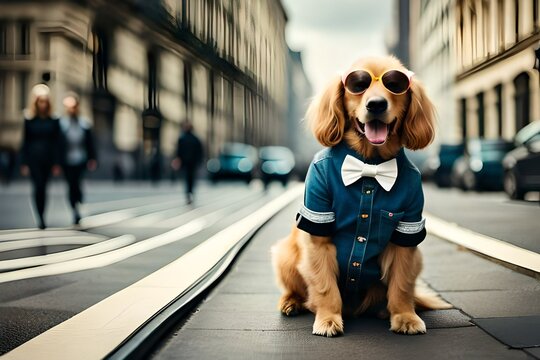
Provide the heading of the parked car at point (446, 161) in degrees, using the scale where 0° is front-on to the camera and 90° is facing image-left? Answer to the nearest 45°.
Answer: approximately 45°

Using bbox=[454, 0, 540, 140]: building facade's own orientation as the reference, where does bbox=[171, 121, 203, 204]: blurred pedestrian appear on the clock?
The blurred pedestrian is roughly at 2 o'clock from the building facade.

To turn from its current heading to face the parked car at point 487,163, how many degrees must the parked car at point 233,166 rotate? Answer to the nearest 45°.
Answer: approximately 90° to its left

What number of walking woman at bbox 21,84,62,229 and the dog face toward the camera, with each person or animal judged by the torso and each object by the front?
2

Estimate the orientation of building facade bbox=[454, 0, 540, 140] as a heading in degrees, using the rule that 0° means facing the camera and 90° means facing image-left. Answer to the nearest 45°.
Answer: approximately 45°

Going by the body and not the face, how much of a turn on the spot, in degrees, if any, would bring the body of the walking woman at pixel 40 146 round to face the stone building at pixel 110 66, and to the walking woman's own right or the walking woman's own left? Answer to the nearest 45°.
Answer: approximately 180°

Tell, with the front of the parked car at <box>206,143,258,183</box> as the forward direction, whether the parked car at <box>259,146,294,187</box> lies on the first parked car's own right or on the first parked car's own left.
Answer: on the first parked car's own left
